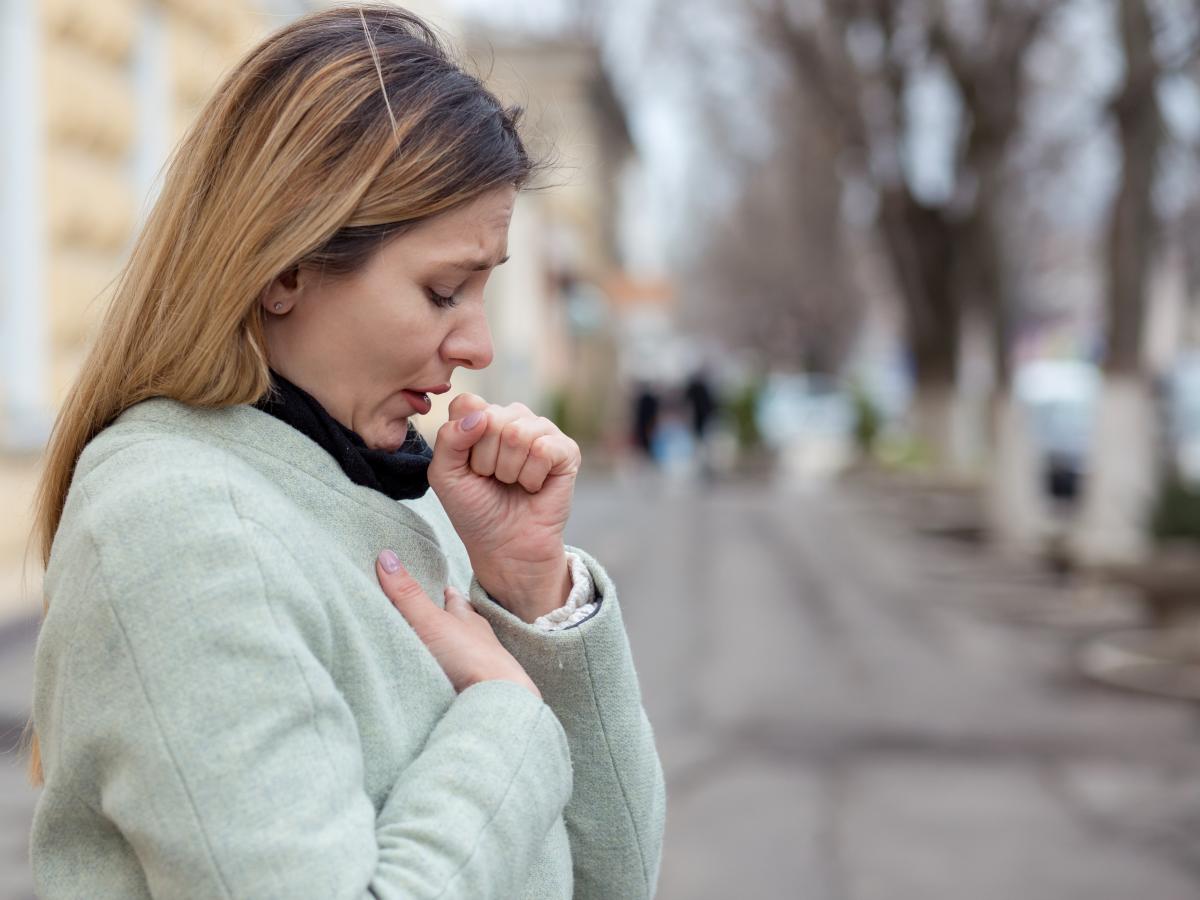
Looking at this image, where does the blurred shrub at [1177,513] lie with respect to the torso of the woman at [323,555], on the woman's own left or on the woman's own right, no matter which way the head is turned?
on the woman's own left

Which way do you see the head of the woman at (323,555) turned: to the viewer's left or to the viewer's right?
to the viewer's right

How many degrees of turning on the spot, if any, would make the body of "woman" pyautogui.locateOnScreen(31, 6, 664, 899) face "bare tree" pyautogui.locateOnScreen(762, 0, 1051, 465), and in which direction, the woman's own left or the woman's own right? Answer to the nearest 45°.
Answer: approximately 45° to the woman's own left

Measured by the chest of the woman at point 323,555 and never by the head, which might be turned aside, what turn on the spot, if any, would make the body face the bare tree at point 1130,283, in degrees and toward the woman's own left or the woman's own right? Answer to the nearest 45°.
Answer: approximately 45° to the woman's own left

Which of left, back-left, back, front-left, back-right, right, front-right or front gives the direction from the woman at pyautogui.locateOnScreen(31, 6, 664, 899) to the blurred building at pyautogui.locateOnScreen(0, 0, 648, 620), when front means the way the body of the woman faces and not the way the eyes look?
left

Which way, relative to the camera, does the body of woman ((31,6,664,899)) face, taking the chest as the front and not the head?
to the viewer's right

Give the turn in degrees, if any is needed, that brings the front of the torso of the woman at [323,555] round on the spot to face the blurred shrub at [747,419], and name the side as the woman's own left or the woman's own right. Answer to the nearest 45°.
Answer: approximately 90° to the woman's own left

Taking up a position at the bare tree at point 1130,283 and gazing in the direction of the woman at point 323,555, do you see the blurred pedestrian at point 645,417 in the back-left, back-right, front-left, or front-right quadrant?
back-right
